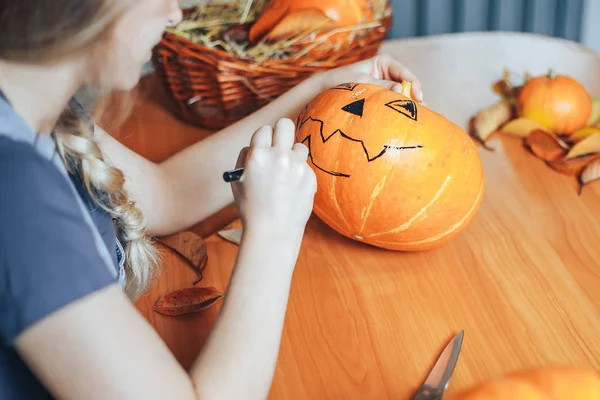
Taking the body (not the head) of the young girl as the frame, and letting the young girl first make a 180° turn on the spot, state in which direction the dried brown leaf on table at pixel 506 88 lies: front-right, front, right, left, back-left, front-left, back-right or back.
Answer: back-right

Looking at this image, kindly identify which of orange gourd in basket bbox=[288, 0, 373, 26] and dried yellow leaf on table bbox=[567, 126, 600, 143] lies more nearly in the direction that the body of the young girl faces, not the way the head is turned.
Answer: the dried yellow leaf on table

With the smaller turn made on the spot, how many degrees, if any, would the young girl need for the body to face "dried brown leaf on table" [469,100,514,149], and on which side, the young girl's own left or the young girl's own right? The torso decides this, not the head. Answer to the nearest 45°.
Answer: approximately 45° to the young girl's own left

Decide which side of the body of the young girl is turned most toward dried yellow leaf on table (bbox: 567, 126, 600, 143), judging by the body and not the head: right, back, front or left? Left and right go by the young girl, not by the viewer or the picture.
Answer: front

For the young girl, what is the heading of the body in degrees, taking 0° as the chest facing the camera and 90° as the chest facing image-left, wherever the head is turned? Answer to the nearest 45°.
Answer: approximately 270°

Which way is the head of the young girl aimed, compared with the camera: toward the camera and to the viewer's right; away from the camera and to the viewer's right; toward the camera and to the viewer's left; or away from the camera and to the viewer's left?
away from the camera and to the viewer's right

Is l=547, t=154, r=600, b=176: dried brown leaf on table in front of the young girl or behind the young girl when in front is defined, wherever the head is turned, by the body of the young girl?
in front

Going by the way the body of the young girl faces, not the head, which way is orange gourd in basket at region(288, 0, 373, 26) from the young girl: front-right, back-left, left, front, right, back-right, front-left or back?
front-left

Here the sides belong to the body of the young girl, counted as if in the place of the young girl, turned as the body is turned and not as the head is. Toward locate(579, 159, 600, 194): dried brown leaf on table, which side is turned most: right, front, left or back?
front
